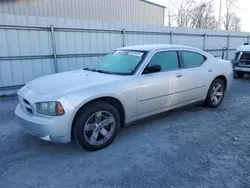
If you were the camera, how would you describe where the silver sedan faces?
facing the viewer and to the left of the viewer

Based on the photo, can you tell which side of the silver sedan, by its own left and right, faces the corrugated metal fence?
right

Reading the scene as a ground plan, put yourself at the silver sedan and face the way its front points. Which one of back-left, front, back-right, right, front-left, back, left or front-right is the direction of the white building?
back-right

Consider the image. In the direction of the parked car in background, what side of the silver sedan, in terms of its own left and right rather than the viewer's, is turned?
back
